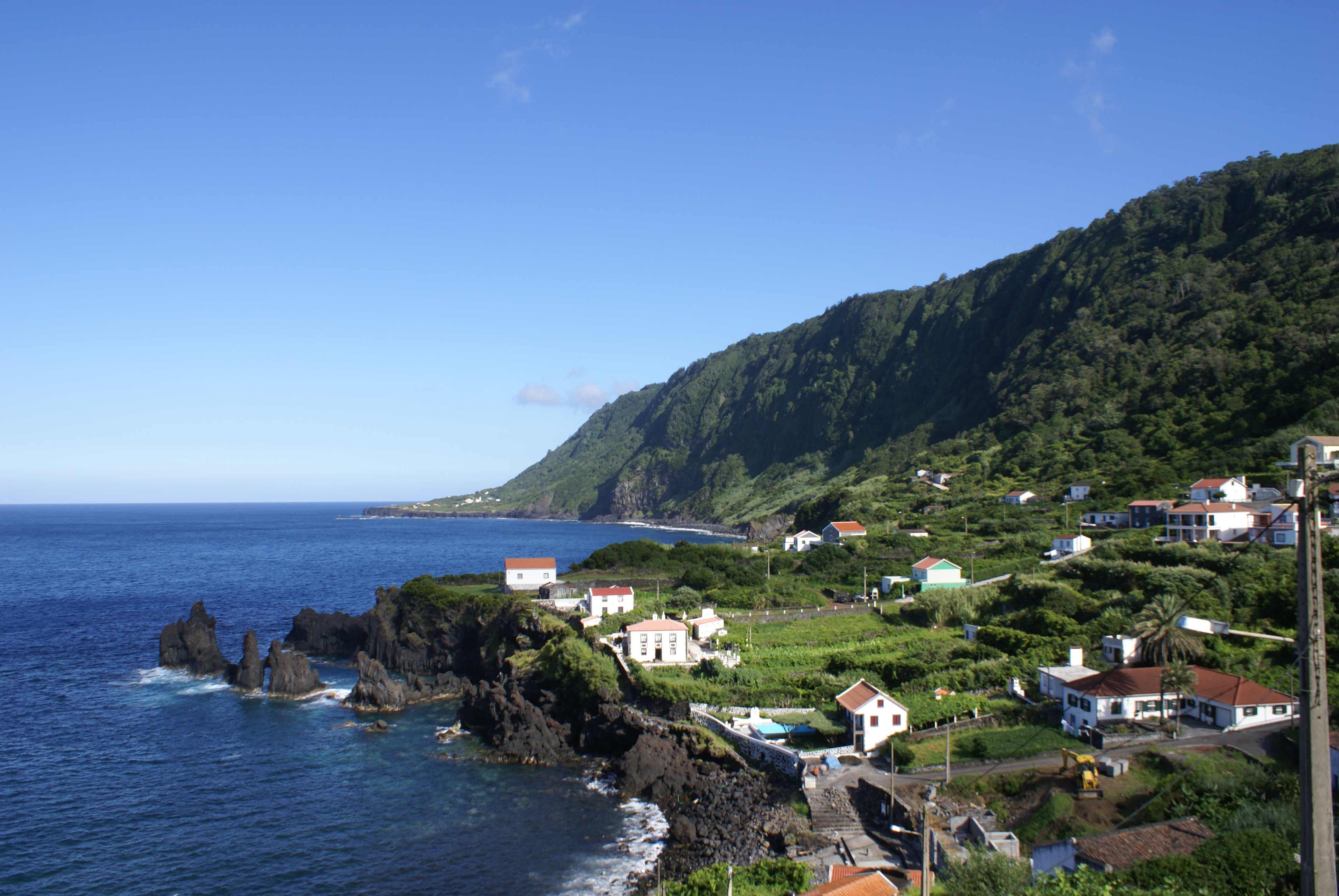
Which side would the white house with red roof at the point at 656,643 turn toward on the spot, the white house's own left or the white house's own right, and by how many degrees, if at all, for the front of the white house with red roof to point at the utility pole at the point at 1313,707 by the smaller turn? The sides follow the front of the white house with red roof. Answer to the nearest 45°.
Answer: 0° — it already faces it

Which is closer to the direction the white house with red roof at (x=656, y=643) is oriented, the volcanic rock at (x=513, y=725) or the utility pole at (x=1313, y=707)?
the utility pole

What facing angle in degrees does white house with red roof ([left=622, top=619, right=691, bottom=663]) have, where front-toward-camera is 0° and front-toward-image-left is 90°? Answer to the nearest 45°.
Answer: approximately 0°

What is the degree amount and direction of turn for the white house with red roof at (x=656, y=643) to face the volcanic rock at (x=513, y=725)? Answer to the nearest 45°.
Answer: approximately 45° to its right

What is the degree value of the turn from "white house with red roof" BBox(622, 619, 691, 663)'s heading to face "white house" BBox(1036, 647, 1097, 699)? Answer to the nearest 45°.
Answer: approximately 45° to its left

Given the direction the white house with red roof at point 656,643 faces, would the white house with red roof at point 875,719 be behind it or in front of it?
in front

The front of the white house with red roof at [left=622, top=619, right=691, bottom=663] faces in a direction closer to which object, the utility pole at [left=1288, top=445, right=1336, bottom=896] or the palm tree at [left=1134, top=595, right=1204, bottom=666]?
the utility pole

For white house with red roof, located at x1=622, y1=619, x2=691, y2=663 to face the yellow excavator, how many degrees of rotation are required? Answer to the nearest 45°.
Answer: approximately 45° to its left

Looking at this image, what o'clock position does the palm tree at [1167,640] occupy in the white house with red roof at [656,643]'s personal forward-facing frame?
The palm tree is roughly at 10 o'clock from the white house with red roof.

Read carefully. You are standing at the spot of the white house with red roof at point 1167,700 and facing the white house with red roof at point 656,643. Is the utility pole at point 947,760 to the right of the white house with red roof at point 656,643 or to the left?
left

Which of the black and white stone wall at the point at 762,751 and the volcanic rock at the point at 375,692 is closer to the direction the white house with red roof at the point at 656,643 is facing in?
the black and white stone wall

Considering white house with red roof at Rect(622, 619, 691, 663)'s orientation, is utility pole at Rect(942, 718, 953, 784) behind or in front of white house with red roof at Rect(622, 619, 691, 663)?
in front

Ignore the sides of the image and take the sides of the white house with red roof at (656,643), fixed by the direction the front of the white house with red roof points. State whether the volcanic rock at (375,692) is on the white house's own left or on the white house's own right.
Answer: on the white house's own right
